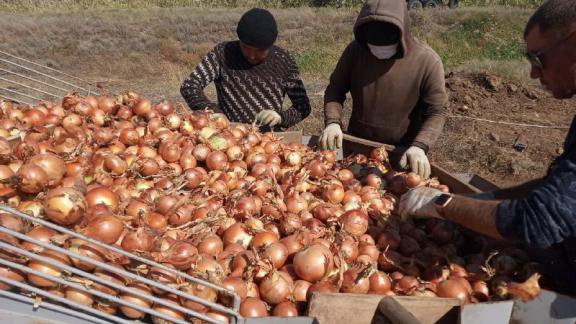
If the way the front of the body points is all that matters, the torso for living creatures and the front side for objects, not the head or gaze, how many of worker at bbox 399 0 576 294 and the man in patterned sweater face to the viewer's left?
1

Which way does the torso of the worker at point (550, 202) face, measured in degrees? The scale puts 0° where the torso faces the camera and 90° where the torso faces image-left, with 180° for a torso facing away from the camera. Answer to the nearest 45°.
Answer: approximately 90°

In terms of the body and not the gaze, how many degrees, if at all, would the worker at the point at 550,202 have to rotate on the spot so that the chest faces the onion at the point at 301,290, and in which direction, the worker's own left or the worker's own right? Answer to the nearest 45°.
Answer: approximately 45° to the worker's own left

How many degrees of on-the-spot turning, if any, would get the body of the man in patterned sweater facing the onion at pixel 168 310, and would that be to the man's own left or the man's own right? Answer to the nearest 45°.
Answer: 0° — they already face it

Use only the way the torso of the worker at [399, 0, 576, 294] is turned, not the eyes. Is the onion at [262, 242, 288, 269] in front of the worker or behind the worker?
in front

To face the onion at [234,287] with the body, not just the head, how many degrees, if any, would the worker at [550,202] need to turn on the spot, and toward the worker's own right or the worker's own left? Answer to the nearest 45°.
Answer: approximately 45° to the worker's own left

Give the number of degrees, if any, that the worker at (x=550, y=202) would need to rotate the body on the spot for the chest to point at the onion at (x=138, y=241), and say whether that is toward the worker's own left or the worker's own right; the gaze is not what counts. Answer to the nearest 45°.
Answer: approximately 45° to the worker's own left

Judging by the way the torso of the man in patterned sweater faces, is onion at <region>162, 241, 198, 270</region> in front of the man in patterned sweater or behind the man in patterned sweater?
in front

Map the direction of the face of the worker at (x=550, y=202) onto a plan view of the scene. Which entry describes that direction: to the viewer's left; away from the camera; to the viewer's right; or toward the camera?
to the viewer's left

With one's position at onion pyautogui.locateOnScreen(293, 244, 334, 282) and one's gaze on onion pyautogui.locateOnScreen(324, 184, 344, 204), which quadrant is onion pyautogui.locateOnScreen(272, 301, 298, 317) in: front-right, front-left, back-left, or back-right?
back-left

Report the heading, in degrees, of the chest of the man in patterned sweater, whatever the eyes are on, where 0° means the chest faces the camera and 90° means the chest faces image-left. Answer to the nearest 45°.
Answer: approximately 0°

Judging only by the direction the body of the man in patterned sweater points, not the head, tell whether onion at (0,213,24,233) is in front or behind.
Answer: in front
